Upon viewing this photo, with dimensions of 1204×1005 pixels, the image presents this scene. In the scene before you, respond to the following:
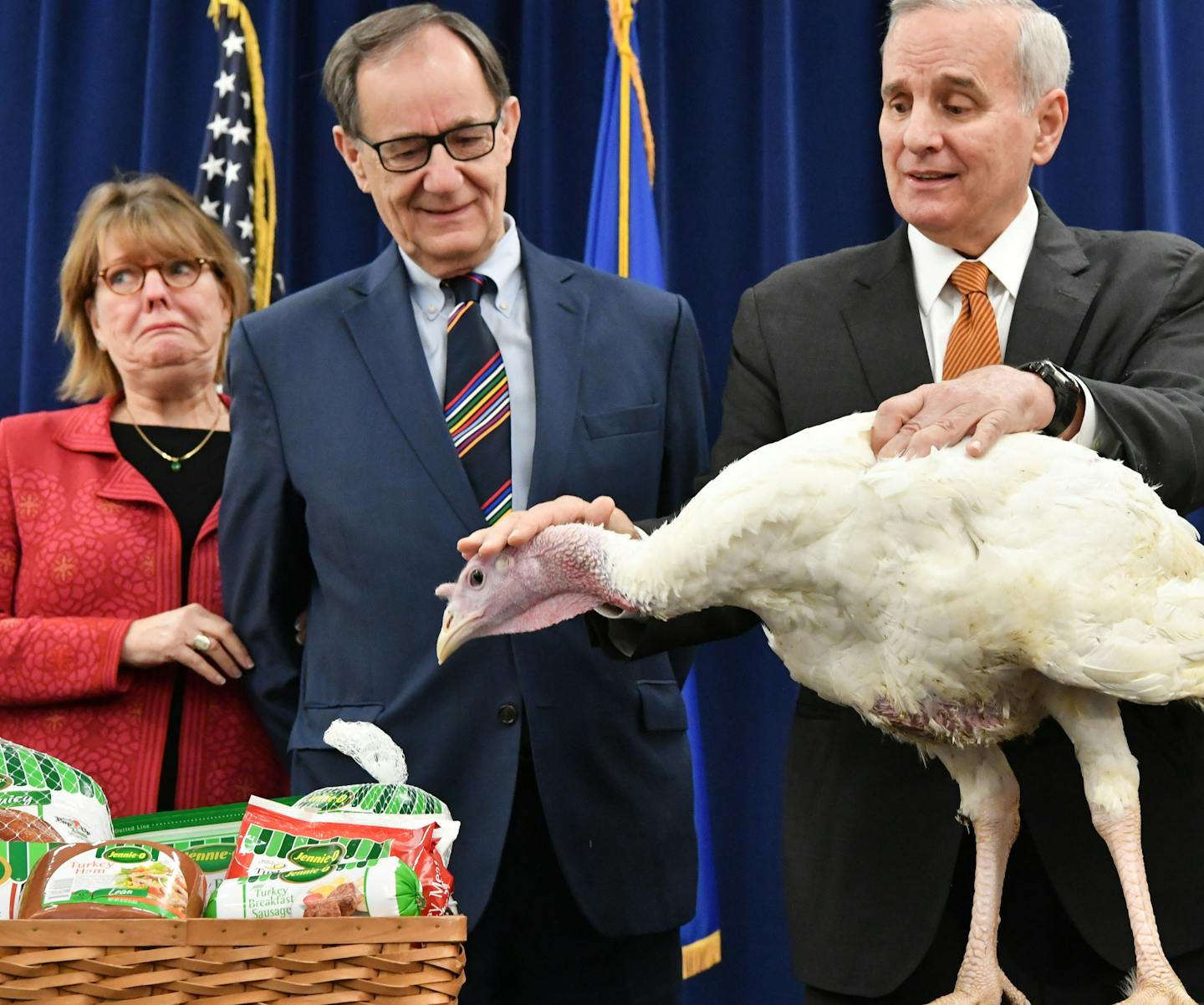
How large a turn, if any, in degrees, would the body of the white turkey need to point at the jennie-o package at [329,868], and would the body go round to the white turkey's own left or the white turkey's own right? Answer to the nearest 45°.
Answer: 0° — it already faces it

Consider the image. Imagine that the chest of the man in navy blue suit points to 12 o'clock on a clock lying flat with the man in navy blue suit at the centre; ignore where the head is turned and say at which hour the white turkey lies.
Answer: The white turkey is roughly at 11 o'clock from the man in navy blue suit.

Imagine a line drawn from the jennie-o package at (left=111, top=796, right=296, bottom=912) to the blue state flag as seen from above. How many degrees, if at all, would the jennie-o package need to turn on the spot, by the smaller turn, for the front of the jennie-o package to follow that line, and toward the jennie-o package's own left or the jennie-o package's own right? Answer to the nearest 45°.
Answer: approximately 135° to the jennie-o package's own left

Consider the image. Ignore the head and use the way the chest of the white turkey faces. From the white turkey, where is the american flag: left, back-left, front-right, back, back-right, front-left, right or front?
front-right

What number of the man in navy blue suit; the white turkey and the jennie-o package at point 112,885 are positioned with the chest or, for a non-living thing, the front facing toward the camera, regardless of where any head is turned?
2

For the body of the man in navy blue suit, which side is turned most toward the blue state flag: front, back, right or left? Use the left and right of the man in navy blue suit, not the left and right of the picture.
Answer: back

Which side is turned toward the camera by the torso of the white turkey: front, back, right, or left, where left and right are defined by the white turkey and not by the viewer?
left

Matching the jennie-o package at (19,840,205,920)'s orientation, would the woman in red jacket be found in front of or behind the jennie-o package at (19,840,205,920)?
behind
